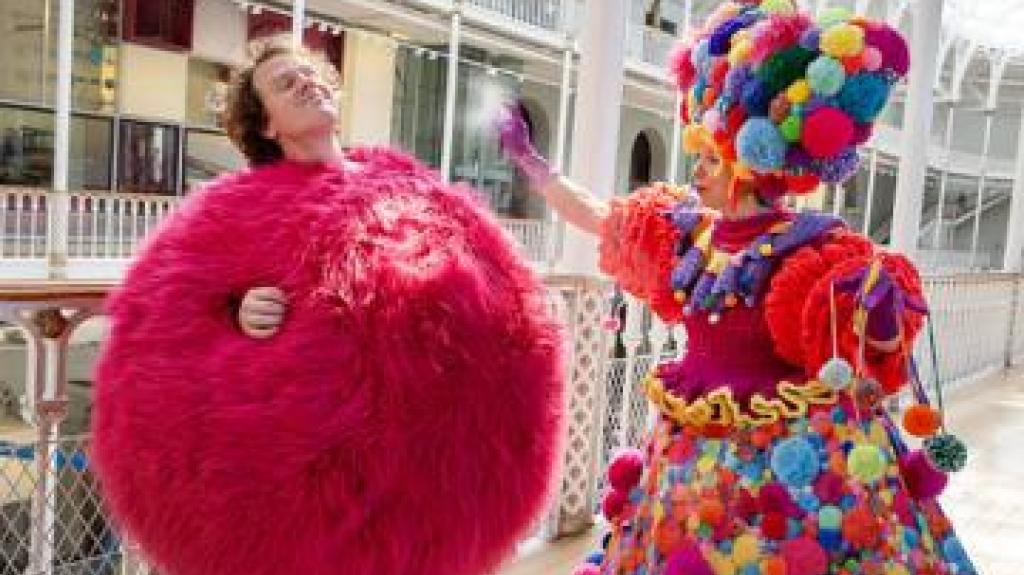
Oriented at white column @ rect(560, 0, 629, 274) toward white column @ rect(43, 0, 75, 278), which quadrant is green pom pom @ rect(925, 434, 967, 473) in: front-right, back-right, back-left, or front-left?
back-left

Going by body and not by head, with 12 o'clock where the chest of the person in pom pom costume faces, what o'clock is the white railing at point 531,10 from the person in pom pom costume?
The white railing is roughly at 4 o'clock from the person in pom pom costume.

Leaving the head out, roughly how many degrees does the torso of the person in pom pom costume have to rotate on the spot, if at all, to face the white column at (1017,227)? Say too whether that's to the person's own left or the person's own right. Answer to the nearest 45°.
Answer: approximately 135° to the person's own right

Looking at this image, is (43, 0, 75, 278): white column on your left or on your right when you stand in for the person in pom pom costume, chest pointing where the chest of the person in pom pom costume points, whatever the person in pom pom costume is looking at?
on your right

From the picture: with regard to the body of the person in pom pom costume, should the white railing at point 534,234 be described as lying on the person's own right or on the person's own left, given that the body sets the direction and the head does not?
on the person's own right

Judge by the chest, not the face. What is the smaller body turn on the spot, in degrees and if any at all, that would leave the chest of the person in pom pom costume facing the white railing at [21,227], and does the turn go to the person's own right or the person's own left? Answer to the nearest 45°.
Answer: approximately 90° to the person's own right

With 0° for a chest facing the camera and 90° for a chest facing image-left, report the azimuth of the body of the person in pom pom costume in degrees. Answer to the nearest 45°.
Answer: approximately 45°

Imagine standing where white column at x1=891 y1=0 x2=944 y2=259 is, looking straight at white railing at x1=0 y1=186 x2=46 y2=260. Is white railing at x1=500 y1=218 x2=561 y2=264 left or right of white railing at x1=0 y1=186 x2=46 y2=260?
right

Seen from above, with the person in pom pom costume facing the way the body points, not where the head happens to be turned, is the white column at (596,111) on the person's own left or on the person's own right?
on the person's own right
